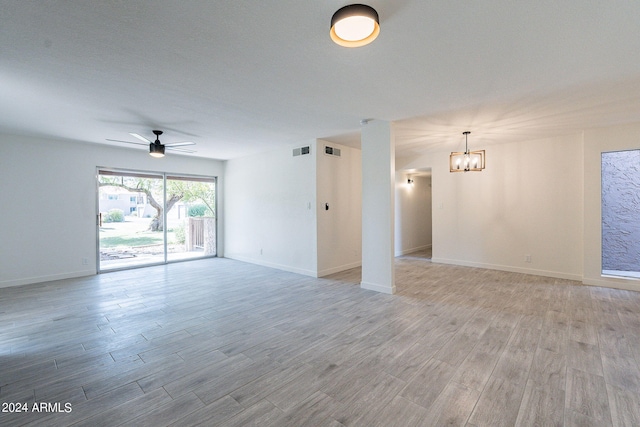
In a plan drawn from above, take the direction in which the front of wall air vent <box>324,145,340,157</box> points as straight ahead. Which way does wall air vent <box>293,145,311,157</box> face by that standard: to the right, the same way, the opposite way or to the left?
to the right

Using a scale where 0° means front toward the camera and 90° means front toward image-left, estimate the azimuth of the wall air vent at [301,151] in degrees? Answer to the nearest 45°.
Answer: approximately 45°

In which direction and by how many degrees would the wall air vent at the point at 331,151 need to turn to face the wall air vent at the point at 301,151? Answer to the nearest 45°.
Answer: approximately 135° to its right

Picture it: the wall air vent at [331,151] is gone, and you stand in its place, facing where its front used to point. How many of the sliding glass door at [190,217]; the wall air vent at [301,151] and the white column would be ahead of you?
1

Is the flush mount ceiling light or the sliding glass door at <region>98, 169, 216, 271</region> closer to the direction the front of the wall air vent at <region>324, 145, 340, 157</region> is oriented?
the flush mount ceiling light

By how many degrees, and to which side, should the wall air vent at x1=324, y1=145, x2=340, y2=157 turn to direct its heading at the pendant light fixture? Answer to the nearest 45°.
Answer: approximately 45° to its left

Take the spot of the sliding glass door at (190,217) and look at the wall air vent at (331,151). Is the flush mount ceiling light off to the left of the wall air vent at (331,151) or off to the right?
right

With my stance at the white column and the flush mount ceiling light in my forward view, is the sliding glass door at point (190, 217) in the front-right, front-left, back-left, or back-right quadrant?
back-right

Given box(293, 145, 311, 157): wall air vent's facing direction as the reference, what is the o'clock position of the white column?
The white column is roughly at 9 o'clock from the wall air vent.

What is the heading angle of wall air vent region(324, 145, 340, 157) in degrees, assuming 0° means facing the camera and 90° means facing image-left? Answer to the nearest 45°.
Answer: approximately 315°

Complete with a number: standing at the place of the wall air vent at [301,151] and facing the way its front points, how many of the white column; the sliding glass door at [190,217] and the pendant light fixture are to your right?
1
